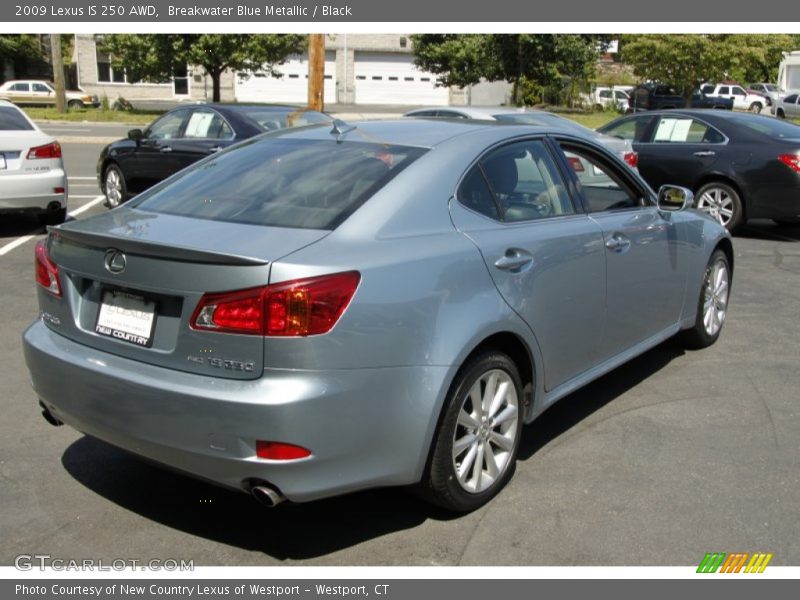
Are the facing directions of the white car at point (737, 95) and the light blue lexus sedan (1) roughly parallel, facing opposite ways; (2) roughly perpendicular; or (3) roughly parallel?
roughly perpendicular

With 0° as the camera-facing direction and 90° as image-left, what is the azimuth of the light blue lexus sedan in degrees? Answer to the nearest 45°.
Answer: approximately 225°

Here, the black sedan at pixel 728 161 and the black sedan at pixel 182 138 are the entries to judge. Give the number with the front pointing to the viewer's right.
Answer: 0

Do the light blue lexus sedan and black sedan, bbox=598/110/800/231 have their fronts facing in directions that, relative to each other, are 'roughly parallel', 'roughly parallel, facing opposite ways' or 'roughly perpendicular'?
roughly perpendicular

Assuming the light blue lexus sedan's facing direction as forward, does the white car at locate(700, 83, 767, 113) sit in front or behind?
in front

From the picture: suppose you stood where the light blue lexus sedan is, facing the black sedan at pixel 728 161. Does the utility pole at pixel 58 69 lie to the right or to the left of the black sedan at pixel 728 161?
left

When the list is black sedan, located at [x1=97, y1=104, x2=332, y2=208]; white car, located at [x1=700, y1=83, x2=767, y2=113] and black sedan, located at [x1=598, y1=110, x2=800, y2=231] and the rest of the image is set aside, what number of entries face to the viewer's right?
1

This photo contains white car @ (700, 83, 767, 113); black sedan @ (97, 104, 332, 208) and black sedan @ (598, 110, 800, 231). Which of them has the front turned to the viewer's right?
the white car

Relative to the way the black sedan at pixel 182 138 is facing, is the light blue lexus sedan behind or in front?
behind

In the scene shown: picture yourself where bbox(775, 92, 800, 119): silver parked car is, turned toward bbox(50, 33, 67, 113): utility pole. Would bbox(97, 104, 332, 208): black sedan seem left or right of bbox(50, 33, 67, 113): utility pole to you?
left

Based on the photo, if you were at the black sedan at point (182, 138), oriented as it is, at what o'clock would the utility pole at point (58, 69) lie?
The utility pole is roughly at 1 o'clock from the black sedan.

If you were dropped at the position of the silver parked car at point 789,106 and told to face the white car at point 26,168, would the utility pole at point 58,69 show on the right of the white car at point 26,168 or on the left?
right

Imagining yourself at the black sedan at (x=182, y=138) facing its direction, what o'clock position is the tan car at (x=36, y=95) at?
The tan car is roughly at 1 o'clock from the black sedan.

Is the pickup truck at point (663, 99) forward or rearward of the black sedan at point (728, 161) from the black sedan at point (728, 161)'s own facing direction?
forward

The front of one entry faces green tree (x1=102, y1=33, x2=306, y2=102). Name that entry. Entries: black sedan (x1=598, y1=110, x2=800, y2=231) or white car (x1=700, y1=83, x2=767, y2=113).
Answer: the black sedan
